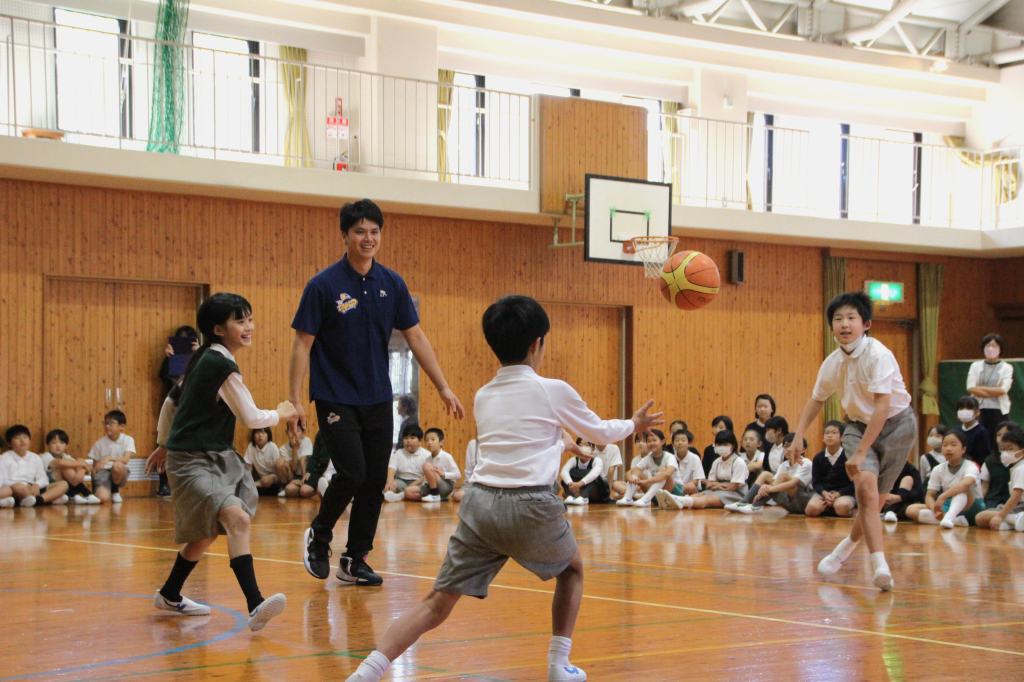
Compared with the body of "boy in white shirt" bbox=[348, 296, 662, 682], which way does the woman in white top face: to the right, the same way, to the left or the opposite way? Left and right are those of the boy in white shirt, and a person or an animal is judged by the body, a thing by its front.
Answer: the opposite way

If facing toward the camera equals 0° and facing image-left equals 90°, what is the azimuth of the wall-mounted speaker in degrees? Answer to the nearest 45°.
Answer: approximately 315°

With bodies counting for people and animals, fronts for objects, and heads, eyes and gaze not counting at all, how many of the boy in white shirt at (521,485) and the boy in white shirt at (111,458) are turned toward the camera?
1

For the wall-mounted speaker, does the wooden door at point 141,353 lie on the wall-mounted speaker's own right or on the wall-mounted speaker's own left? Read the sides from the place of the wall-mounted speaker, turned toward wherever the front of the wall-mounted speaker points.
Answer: on the wall-mounted speaker's own right

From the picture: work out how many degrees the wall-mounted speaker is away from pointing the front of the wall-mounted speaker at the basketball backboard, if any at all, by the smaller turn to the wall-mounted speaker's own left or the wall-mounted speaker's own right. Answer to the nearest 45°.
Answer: approximately 90° to the wall-mounted speaker's own right

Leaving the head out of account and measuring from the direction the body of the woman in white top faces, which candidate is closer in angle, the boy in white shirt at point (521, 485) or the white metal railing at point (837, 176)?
the boy in white shirt

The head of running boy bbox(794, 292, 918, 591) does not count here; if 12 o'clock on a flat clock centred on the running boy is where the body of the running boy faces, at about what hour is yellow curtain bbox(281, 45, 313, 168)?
The yellow curtain is roughly at 3 o'clock from the running boy.

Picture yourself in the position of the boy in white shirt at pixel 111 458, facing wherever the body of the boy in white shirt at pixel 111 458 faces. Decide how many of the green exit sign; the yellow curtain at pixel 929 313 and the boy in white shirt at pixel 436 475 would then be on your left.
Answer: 3
